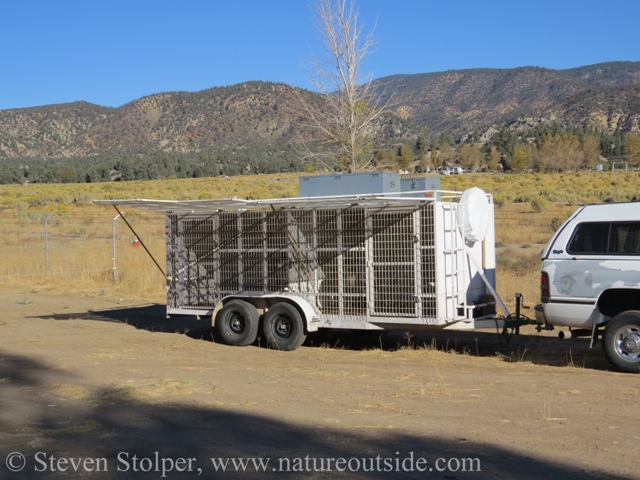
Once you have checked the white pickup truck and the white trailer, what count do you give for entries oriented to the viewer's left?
0

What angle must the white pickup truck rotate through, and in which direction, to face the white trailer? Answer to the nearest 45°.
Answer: approximately 180°

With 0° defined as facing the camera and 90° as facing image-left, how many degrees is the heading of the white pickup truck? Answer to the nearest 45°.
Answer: approximately 270°

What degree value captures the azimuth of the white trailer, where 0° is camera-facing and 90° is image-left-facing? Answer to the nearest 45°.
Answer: approximately 315°

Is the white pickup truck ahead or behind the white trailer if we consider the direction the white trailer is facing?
ahead
